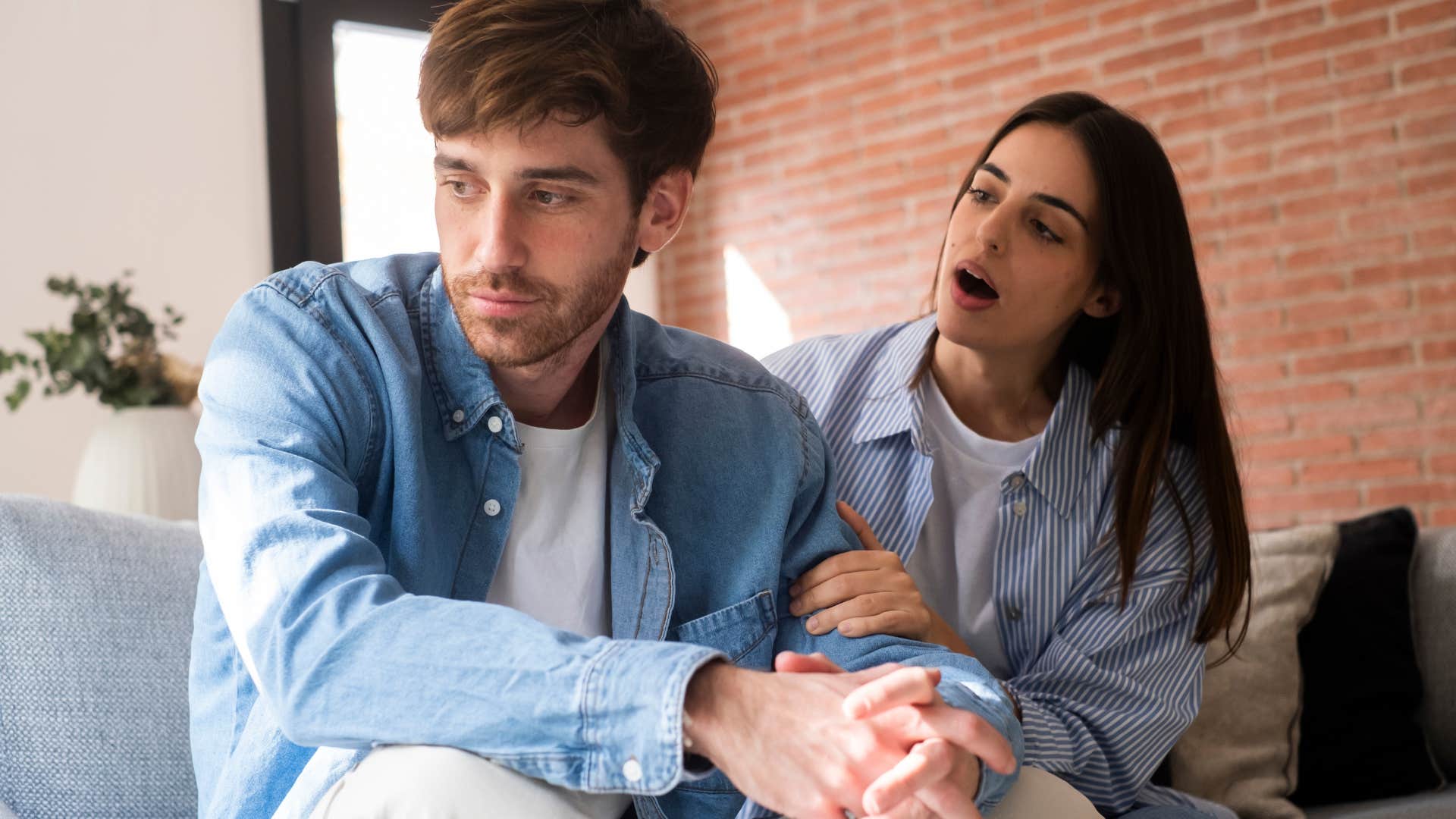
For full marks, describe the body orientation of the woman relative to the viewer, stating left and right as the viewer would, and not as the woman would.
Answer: facing the viewer and to the left of the viewer

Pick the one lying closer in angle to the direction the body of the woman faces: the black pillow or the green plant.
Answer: the green plant

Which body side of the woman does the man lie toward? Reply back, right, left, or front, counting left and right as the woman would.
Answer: front

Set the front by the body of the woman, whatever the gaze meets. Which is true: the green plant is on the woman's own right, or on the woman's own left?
on the woman's own right

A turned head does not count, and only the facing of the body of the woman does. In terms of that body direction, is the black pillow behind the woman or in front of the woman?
behind

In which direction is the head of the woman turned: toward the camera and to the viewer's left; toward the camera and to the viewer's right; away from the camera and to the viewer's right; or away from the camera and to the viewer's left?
toward the camera and to the viewer's left
